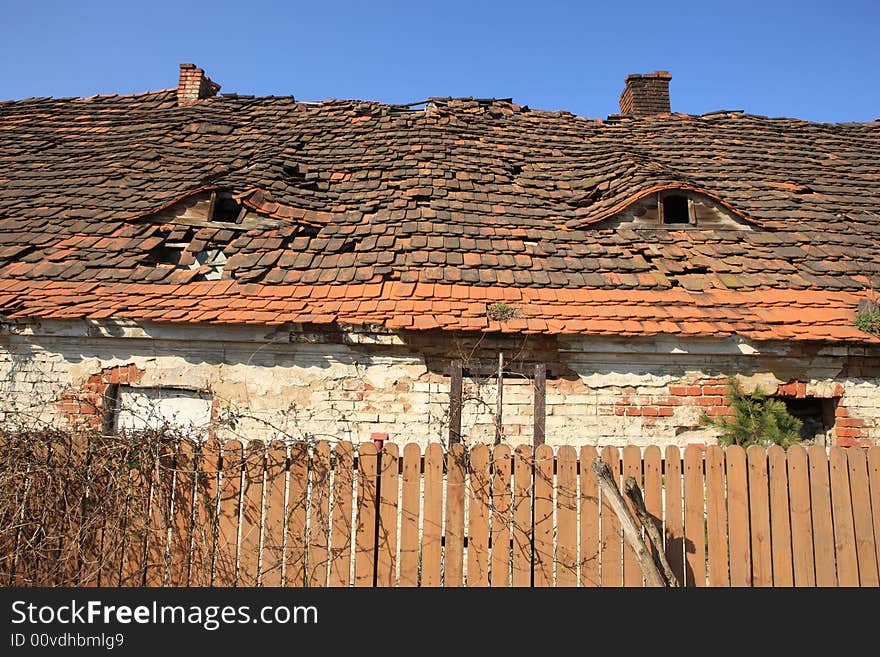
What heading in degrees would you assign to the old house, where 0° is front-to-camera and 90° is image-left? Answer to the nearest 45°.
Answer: approximately 0°

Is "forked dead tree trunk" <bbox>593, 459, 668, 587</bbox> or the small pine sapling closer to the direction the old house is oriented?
the forked dead tree trunk

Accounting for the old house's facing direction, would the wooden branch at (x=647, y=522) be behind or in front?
in front

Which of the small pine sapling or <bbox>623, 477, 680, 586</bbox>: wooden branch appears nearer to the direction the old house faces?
the wooden branch

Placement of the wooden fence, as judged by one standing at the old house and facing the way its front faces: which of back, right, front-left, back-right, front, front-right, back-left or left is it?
front

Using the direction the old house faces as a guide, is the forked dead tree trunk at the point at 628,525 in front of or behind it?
in front

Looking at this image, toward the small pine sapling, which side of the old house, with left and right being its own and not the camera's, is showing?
left
